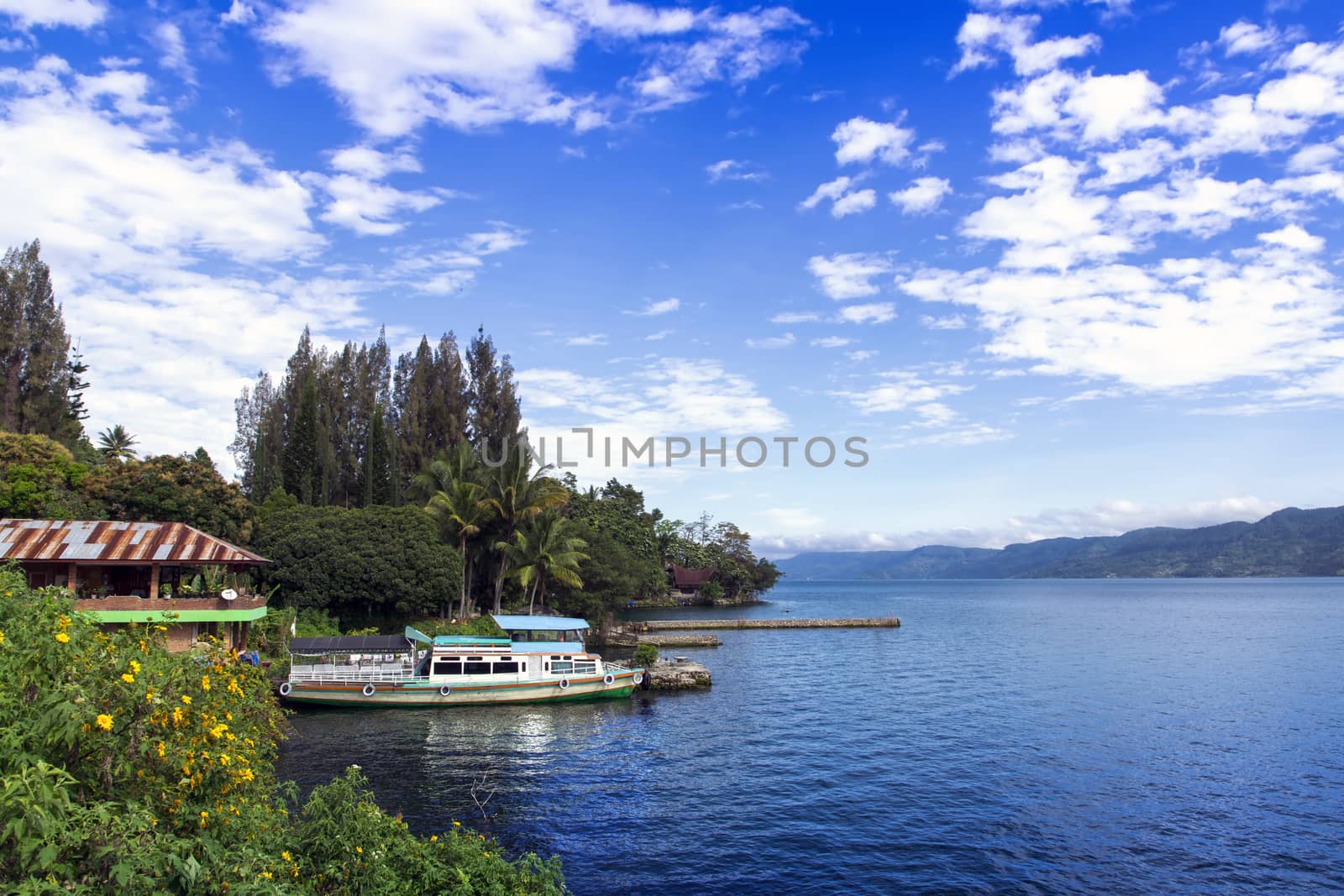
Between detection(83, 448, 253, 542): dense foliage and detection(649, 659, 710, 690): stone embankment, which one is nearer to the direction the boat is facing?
the stone embankment

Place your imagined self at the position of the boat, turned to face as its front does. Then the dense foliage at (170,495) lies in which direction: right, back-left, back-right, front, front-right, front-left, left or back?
back-left

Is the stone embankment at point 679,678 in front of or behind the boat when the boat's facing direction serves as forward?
in front

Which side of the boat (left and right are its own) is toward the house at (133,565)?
back

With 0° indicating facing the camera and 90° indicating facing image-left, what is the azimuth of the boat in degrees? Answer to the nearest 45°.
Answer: approximately 270°

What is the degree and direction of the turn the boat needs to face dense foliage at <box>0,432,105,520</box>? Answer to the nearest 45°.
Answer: approximately 135° to its left

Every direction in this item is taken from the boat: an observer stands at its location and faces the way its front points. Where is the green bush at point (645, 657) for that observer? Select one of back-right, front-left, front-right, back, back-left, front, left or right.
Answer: front-left

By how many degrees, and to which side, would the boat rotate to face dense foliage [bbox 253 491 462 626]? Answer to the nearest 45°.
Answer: approximately 135° to its left

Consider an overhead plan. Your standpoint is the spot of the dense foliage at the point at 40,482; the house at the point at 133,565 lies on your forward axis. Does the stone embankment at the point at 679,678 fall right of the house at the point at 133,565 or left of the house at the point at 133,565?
left

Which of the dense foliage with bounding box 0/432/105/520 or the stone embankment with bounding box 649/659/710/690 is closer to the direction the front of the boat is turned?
the stone embankment
